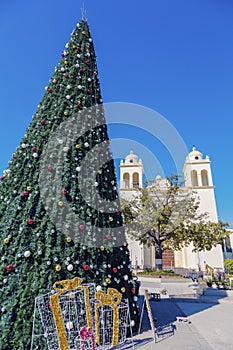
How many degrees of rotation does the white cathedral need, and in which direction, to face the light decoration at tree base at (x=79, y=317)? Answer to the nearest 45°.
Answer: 0° — it already faces it

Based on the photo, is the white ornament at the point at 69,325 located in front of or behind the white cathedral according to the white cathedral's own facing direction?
in front

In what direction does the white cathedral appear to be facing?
toward the camera

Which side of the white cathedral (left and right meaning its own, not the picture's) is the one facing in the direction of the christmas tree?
front

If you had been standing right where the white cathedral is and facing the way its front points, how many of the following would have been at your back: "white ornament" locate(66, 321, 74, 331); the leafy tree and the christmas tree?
0

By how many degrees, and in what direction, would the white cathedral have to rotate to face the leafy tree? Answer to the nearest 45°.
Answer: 0° — it already faces it
